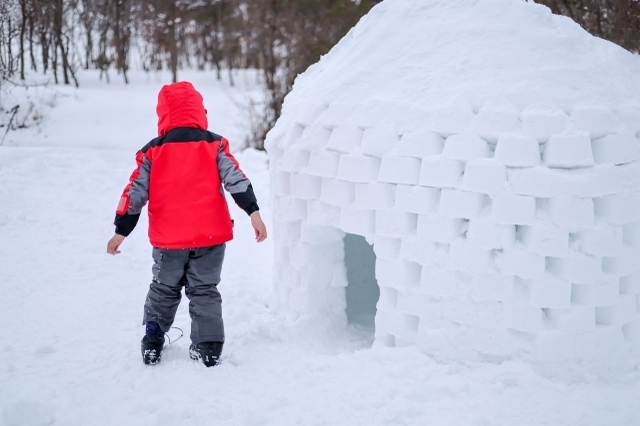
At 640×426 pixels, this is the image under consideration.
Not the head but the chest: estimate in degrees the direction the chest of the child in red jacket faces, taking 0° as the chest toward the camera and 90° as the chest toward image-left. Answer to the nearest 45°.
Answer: approximately 180°

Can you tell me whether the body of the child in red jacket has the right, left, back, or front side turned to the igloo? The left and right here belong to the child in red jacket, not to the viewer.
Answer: right

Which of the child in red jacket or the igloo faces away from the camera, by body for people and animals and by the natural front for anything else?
the child in red jacket

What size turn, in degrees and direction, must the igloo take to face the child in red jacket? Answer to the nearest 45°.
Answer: approximately 45° to its right

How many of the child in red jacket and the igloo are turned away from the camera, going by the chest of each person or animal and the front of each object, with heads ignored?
1

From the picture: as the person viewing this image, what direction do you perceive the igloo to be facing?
facing the viewer and to the left of the viewer

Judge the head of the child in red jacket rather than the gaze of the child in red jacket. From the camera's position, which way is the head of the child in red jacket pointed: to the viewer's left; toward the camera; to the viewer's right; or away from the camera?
away from the camera
